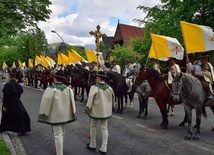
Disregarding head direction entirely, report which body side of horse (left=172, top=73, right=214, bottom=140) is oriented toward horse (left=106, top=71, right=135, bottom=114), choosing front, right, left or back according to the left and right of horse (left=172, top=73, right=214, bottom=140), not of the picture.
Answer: right

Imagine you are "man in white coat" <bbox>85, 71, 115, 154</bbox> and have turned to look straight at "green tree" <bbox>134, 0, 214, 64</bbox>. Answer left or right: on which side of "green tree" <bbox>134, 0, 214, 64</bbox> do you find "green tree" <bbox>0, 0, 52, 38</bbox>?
left

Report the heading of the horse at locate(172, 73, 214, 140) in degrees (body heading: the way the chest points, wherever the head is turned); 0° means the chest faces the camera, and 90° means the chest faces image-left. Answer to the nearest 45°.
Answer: approximately 45°

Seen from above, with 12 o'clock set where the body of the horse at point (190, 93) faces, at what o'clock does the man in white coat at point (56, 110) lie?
The man in white coat is roughly at 12 o'clock from the horse.

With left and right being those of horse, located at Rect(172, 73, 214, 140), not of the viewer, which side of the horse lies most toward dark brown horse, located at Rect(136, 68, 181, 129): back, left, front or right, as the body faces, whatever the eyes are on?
right

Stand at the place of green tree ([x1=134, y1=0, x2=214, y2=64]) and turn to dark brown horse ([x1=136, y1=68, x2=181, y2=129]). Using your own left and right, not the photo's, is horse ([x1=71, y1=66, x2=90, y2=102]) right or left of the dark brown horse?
right

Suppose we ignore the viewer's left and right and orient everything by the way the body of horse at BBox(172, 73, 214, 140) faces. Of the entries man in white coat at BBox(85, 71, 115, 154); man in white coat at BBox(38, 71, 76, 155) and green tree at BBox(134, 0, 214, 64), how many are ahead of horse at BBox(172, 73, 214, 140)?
2

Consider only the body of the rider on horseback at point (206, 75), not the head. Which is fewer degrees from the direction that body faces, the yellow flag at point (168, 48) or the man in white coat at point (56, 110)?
the man in white coat

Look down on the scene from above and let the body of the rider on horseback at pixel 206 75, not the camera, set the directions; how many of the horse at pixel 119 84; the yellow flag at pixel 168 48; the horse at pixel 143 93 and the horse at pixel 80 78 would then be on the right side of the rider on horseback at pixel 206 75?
4

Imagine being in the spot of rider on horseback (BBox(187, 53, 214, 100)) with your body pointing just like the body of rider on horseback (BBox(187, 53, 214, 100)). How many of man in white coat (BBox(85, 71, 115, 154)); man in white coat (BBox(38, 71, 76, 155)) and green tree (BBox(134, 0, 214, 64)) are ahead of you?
2
